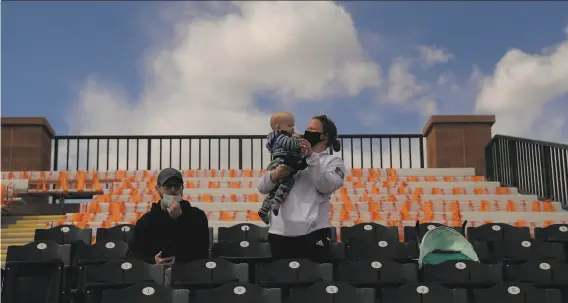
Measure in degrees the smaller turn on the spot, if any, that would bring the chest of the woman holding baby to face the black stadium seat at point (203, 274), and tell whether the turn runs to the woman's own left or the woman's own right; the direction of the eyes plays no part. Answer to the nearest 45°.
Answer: approximately 45° to the woman's own right

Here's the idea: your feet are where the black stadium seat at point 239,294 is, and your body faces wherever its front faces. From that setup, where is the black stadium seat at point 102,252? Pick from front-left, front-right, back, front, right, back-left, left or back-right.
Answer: back-right

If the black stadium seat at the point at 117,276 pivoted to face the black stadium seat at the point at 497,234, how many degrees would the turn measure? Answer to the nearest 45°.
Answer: approximately 90° to its left

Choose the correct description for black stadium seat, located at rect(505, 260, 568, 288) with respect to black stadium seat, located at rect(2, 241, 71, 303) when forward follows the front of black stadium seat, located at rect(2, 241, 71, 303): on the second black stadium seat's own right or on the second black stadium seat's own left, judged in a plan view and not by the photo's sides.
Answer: on the second black stadium seat's own left

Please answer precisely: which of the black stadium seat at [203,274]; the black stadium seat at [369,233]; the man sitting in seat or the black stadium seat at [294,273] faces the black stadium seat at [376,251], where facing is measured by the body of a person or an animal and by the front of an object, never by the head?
the black stadium seat at [369,233]

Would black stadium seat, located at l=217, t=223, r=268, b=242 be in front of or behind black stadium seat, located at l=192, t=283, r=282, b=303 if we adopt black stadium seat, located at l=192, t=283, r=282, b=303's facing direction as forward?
behind

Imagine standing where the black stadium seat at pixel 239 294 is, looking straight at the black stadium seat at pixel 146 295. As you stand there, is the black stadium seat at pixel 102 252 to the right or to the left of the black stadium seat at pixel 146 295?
right

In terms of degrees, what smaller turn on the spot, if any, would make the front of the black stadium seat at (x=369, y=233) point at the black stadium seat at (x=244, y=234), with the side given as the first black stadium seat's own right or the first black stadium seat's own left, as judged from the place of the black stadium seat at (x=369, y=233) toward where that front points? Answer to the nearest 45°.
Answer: approximately 90° to the first black stadium seat's own right
